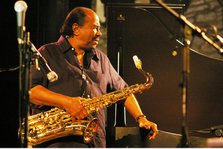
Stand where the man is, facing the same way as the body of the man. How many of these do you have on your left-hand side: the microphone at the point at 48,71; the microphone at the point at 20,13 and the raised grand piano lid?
1

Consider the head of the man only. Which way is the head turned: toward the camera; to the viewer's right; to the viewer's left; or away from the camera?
to the viewer's right

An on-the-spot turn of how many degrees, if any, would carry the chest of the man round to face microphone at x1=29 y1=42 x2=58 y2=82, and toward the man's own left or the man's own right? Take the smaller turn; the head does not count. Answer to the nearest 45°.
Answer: approximately 45° to the man's own right

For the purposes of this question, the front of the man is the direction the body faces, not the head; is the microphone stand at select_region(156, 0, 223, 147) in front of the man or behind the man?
in front

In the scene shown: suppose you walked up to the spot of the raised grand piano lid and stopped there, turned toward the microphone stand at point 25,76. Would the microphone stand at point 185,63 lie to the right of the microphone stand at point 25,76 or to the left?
left
